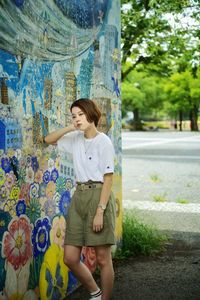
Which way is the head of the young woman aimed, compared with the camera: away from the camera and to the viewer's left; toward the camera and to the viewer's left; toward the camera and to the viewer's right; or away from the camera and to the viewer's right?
toward the camera and to the viewer's left

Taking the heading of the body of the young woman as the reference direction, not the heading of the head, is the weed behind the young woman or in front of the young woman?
behind

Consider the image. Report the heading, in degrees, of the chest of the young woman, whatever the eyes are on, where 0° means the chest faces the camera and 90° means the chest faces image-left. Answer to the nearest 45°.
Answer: approximately 45°

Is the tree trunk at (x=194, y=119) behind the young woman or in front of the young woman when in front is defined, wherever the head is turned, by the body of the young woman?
behind
